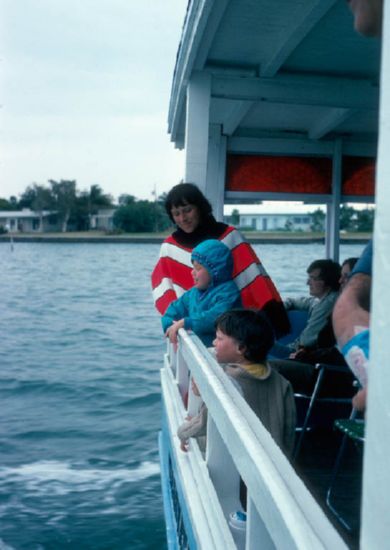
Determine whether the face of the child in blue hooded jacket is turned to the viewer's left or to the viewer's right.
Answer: to the viewer's left

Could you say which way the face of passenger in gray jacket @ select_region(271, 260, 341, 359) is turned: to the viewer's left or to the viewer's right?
to the viewer's left

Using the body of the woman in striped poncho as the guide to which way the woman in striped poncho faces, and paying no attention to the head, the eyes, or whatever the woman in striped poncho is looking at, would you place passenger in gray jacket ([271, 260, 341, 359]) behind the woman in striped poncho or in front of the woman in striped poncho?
behind

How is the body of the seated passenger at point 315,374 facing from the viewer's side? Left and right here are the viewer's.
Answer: facing to the left of the viewer

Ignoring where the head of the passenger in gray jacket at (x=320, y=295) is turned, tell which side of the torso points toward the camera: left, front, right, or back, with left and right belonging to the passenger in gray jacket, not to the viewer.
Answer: left
